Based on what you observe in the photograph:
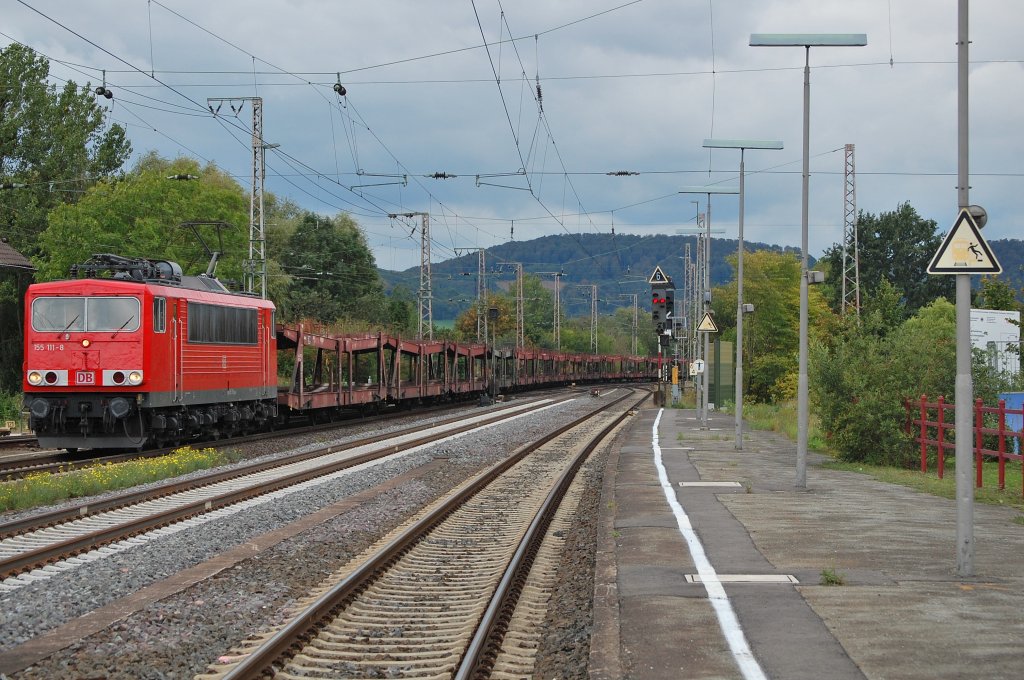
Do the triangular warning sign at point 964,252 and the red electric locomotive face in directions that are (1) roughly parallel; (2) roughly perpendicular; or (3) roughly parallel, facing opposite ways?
roughly parallel

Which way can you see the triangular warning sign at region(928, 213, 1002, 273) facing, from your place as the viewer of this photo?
facing the viewer

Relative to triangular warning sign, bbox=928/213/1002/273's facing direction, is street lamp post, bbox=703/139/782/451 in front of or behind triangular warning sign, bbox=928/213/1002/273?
behind

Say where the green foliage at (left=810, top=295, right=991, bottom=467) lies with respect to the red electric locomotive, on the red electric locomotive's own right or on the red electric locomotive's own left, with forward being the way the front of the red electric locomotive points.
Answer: on the red electric locomotive's own left

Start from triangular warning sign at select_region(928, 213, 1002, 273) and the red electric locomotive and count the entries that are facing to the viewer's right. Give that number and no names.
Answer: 0

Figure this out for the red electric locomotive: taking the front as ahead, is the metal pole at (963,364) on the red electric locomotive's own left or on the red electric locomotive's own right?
on the red electric locomotive's own left

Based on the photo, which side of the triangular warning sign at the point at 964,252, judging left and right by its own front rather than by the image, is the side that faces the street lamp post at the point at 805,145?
back

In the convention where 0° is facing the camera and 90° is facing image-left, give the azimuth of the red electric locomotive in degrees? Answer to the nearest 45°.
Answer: approximately 45°

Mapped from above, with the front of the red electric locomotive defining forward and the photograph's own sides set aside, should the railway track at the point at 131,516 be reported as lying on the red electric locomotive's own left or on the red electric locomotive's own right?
on the red electric locomotive's own left

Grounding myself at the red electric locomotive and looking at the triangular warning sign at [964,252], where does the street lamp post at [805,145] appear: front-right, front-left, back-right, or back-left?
front-left

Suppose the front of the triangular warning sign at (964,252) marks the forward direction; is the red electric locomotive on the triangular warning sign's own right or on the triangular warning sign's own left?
on the triangular warning sign's own right
